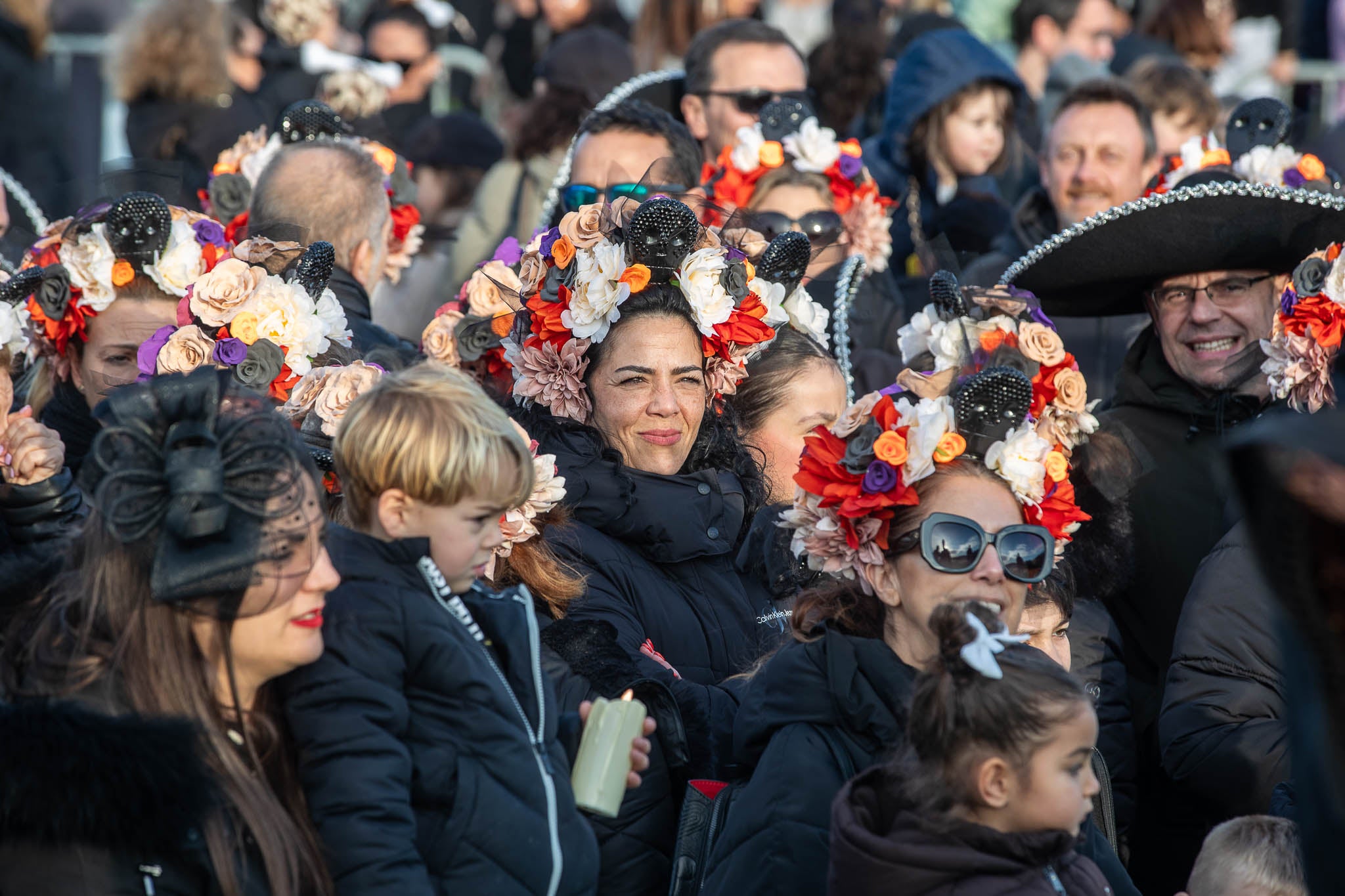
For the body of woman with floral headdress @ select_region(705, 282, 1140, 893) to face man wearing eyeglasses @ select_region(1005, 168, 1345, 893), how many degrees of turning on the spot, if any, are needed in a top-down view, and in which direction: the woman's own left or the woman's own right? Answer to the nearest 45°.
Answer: approximately 135° to the woman's own left

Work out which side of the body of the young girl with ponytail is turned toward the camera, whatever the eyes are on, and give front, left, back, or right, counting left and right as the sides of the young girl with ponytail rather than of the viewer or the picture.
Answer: right

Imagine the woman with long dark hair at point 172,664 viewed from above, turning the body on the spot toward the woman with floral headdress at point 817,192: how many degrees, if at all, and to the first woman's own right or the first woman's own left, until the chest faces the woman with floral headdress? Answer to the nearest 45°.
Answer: approximately 45° to the first woman's own left

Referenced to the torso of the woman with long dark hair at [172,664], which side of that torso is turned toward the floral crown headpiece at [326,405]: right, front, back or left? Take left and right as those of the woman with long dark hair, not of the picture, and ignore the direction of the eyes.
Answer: left

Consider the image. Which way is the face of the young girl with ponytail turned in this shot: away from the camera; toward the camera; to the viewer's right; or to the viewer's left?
to the viewer's right

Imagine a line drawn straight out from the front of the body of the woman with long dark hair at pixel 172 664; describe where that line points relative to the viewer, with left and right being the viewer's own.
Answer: facing to the right of the viewer

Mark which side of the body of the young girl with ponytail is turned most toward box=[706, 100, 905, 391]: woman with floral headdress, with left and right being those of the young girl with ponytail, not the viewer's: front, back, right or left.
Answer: left

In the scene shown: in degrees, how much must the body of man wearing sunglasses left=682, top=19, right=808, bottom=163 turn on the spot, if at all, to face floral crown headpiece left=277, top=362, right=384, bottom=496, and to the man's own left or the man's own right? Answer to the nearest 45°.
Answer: approximately 45° to the man's own right

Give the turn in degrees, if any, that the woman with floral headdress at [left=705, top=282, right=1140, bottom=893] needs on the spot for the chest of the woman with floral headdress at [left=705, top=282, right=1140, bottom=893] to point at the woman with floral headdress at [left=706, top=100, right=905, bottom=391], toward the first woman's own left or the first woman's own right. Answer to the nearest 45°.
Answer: approximately 135° to the first woman's own left
